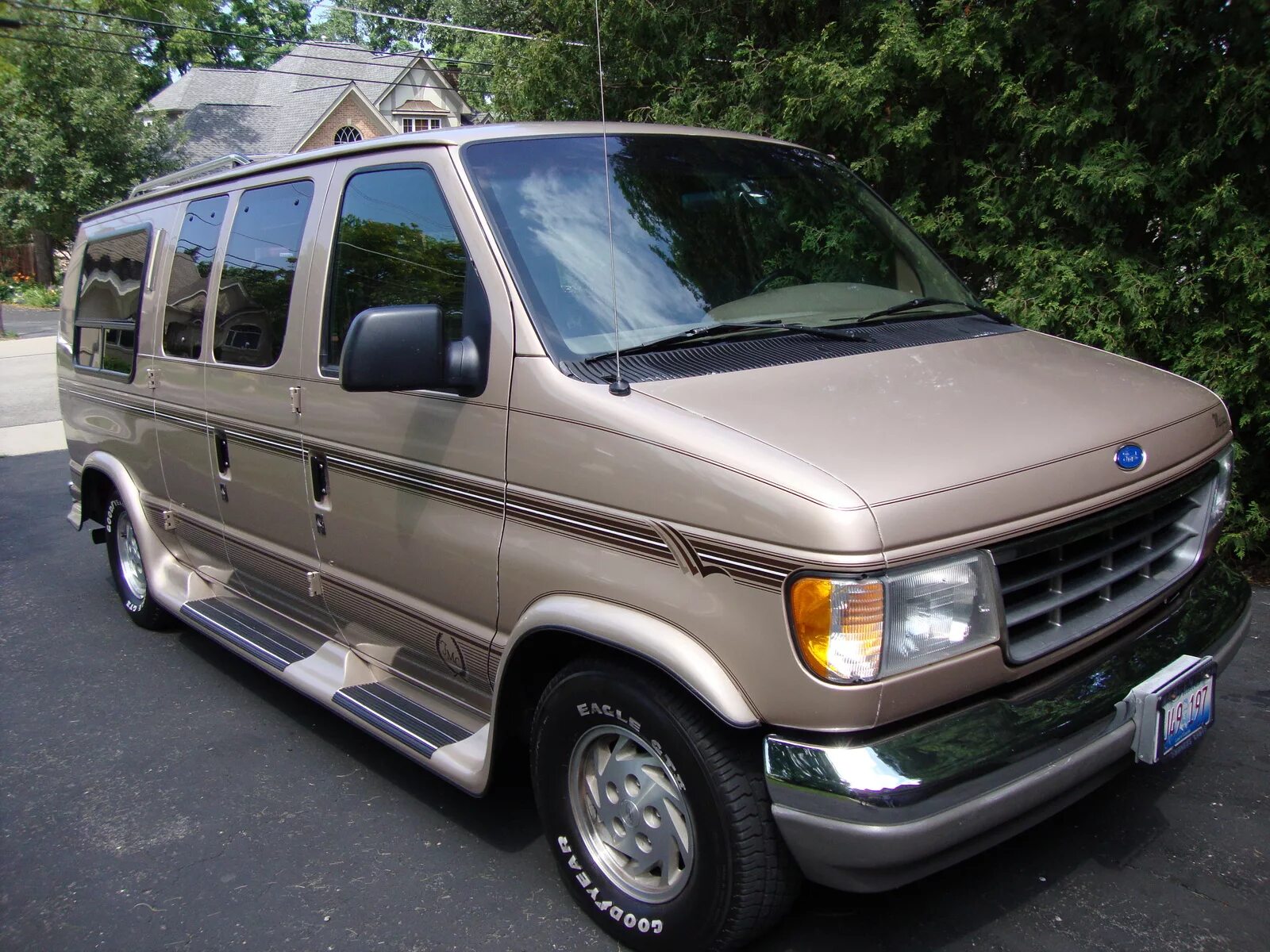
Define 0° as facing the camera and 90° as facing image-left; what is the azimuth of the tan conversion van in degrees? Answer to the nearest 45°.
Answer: approximately 315°

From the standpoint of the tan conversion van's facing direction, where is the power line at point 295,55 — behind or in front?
behind

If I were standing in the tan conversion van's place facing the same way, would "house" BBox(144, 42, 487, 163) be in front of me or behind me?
behind

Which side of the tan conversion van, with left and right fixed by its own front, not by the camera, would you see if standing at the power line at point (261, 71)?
back
